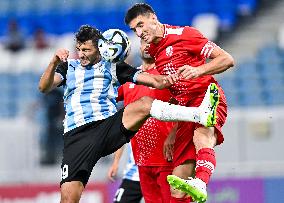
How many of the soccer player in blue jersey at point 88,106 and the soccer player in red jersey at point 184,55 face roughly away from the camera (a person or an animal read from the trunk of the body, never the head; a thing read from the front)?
0

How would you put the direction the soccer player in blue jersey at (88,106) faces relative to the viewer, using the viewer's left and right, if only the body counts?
facing the viewer and to the right of the viewer

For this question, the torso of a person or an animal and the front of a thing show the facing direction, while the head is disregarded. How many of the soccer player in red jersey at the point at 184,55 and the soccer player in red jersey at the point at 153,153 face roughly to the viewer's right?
0

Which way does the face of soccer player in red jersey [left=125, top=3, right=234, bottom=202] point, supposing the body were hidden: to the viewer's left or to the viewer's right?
to the viewer's left
